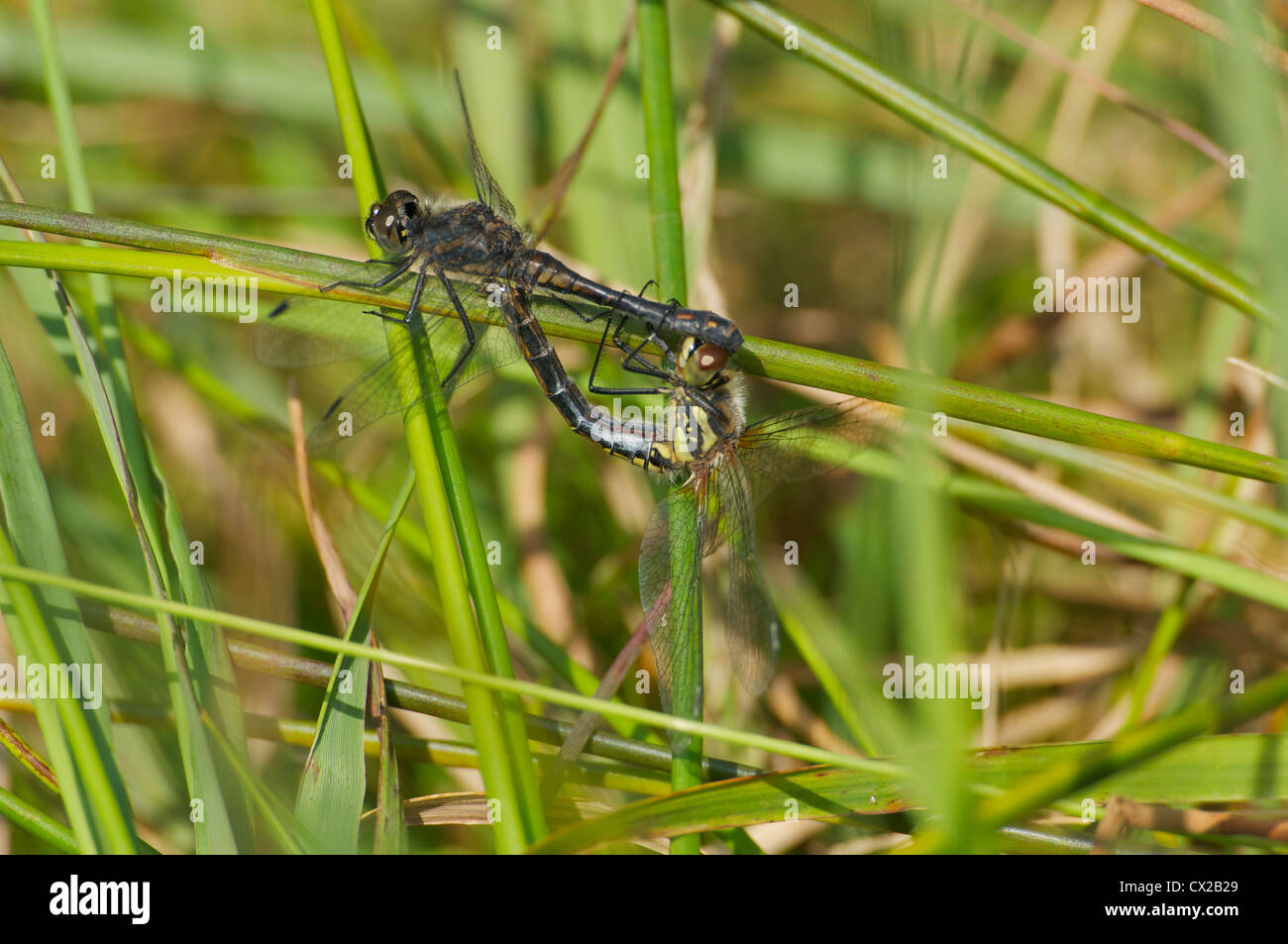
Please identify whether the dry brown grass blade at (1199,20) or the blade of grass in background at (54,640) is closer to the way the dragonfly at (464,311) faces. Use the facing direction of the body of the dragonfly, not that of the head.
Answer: the blade of grass in background

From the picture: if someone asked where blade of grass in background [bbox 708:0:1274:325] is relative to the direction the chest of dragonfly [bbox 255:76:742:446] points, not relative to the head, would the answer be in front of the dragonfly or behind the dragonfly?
behind

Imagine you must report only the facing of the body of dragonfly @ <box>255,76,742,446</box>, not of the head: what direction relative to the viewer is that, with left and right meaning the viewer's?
facing to the left of the viewer
